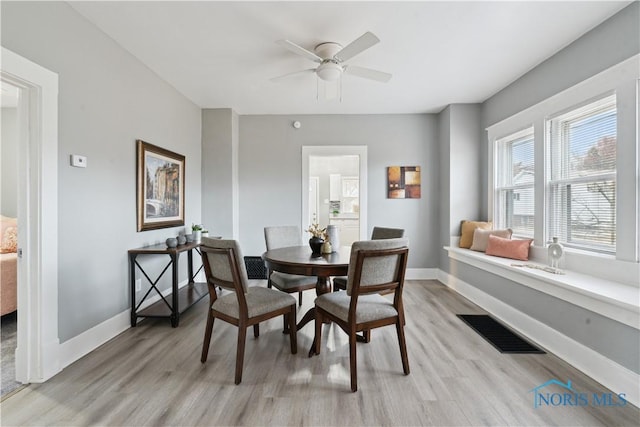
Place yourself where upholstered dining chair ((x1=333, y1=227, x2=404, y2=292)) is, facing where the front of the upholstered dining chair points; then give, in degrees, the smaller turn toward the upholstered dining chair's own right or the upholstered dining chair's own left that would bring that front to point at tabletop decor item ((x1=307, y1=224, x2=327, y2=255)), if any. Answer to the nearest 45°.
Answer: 0° — it already faces it

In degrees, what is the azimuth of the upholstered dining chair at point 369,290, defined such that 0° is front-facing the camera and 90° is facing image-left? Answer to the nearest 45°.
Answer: approximately 135°

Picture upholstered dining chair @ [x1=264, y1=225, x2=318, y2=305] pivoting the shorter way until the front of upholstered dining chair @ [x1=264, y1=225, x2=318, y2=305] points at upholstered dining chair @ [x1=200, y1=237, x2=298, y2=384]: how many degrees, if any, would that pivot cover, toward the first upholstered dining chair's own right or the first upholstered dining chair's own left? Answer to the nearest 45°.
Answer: approximately 45° to the first upholstered dining chair's own right

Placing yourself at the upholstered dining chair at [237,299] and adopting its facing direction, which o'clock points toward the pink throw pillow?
The pink throw pillow is roughly at 1 o'clock from the upholstered dining chair.

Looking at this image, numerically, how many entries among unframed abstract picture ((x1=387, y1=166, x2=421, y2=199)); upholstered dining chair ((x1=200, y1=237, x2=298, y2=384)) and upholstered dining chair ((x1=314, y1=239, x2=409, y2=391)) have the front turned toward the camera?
1

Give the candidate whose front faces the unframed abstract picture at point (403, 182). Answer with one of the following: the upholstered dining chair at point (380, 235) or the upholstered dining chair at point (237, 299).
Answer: the upholstered dining chair at point (237, 299)

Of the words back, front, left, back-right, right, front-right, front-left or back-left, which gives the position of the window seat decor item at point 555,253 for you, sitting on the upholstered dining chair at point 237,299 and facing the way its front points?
front-right

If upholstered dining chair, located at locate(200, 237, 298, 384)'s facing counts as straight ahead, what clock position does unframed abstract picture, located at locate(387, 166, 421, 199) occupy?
The unframed abstract picture is roughly at 12 o'clock from the upholstered dining chair.

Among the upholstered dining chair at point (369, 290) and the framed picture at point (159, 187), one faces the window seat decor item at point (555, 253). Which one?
the framed picture

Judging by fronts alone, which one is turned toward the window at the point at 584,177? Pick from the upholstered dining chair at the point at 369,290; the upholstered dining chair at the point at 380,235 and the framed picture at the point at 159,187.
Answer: the framed picture

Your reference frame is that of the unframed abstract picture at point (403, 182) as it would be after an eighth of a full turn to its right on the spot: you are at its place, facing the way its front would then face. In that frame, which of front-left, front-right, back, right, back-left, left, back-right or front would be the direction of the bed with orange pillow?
front

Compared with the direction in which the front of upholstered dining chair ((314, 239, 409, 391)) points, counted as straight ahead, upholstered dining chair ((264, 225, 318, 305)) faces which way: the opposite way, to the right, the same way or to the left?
the opposite way

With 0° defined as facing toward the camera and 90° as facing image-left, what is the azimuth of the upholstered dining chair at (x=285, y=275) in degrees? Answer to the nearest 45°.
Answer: approximately 315°

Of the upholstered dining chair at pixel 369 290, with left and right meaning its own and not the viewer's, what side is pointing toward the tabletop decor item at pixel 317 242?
front

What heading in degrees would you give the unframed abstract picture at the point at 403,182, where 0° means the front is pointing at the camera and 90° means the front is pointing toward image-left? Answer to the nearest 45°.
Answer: approximately 0°

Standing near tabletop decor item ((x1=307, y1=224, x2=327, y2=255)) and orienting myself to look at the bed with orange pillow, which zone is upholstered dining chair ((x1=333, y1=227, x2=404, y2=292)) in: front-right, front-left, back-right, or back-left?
back-right

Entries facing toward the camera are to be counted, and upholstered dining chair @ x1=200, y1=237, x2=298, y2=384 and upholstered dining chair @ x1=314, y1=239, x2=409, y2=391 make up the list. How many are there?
0

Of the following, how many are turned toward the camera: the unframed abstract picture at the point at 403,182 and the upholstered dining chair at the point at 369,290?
1

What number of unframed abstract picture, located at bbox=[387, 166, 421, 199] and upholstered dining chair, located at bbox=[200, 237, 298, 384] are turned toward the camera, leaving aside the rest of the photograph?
1
